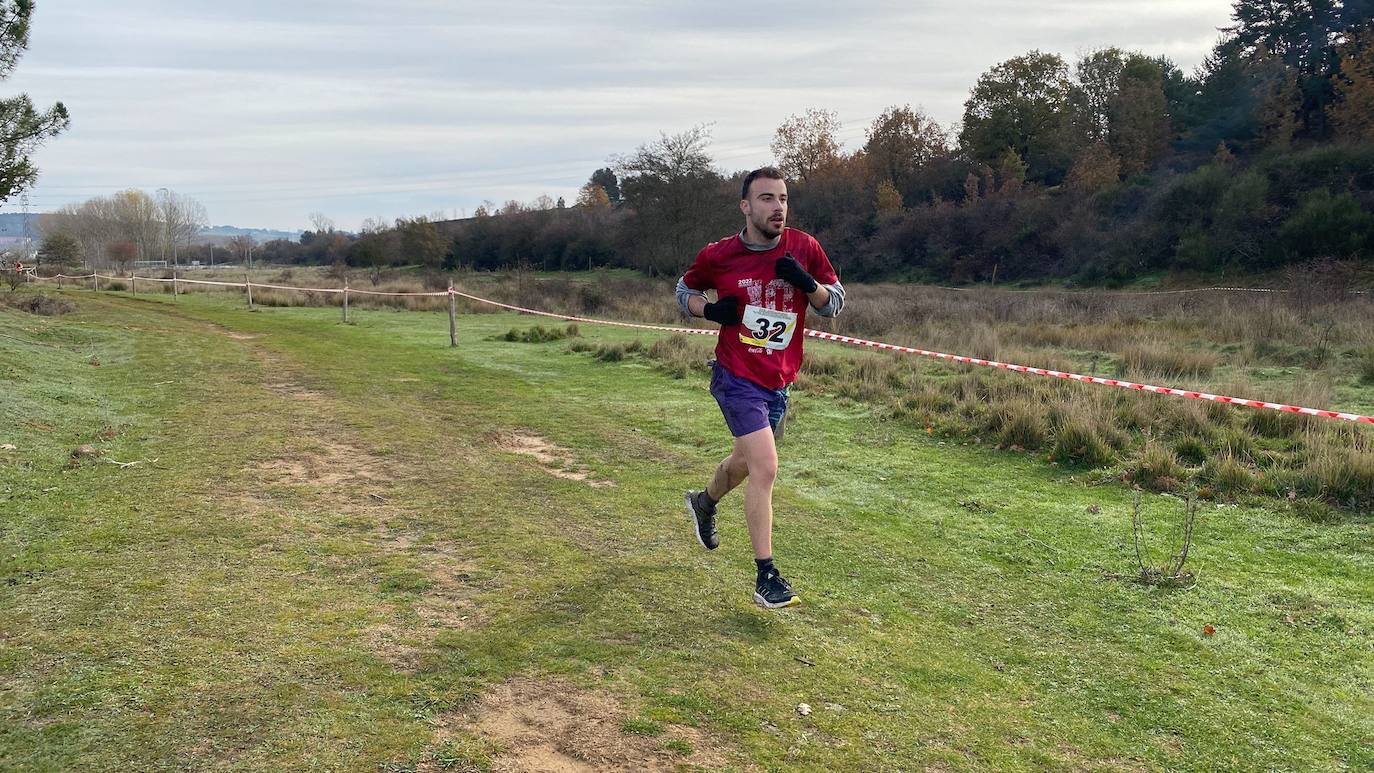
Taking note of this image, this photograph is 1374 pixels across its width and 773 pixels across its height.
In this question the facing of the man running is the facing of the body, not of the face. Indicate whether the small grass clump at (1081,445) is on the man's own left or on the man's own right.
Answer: on the man's own left

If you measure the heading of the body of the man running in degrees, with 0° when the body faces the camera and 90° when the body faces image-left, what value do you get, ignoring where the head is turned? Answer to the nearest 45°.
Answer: approximately 315°

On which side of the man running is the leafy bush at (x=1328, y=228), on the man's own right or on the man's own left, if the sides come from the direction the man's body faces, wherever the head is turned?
on the man's own left

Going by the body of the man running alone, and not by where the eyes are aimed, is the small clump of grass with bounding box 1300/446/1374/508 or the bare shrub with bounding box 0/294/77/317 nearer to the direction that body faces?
the small clump of grass

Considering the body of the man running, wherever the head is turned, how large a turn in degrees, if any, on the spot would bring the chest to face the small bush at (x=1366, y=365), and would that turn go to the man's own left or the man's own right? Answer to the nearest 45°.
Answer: approximately 90° to the man's own left

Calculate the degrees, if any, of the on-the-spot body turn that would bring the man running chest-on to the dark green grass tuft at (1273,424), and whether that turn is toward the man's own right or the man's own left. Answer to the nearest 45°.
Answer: approximately 90° to the man's own left

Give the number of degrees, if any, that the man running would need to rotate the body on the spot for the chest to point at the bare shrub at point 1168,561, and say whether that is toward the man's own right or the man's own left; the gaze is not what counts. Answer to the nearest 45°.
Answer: approximately 45° to the man's own left

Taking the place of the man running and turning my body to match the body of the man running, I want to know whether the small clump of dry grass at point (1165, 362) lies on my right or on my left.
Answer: on my left

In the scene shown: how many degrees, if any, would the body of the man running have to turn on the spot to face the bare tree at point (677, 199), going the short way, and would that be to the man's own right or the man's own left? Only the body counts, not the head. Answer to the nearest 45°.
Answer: approximately 135° to the man's own left

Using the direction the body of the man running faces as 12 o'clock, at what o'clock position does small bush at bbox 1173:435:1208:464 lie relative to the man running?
The small bush is roughly at 9 o'clock from the man running.
